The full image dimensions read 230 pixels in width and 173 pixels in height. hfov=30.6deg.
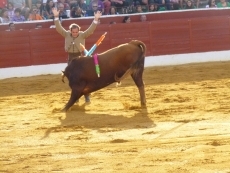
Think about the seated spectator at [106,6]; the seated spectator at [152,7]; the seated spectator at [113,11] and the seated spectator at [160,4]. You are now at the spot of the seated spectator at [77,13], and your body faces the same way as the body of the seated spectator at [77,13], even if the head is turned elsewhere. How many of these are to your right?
0

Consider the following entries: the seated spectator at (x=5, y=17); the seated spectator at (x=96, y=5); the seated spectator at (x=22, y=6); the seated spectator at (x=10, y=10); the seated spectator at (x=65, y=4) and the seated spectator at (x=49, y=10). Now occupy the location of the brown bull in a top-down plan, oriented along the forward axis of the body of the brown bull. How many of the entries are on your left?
0

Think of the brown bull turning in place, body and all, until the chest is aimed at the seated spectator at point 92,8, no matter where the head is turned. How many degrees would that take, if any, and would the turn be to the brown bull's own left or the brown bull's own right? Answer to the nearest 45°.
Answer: approximately 90° to the brown bull's own right

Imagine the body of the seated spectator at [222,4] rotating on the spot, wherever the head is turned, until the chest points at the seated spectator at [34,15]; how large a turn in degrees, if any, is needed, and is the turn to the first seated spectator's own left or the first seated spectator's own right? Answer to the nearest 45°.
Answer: approximately 45° to the first seated spectator's own right

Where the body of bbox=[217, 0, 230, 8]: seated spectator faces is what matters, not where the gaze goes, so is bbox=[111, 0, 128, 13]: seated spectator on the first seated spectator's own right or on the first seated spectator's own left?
on the first seated spectator's own right

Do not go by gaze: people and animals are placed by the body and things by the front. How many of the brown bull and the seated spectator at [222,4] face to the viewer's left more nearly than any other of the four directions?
1

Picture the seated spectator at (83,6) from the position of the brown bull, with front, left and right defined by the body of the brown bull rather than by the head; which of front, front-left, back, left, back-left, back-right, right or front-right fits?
right

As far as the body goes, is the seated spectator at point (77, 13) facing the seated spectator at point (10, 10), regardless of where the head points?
no

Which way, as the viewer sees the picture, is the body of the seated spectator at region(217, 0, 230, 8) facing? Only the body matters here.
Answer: toward the camera

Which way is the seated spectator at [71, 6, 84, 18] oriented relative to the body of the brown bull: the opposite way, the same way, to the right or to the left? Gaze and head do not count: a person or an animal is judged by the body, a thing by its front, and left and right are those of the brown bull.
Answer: to the left

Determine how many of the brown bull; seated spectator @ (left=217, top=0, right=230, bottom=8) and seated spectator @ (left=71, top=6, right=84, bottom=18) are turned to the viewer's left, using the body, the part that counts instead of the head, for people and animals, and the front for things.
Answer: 1

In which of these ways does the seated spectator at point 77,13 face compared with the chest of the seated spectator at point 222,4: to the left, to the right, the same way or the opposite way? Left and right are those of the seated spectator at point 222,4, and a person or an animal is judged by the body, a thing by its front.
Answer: the same way

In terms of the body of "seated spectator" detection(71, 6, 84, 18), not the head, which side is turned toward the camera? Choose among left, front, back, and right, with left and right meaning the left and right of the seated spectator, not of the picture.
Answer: front

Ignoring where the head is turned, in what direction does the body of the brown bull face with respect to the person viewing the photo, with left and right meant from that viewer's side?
facing to the left of the viewer

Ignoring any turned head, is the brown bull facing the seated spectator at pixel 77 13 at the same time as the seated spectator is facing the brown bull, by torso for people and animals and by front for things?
no

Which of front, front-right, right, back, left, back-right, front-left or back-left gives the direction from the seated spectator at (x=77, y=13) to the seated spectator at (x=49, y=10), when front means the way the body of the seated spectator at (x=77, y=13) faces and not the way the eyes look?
right

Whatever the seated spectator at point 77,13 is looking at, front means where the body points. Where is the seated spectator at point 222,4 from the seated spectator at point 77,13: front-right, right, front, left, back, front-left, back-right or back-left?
left

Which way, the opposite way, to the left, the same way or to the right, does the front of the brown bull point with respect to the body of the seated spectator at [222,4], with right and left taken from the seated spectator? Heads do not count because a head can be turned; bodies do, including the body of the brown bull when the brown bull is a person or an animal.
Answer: to the right
